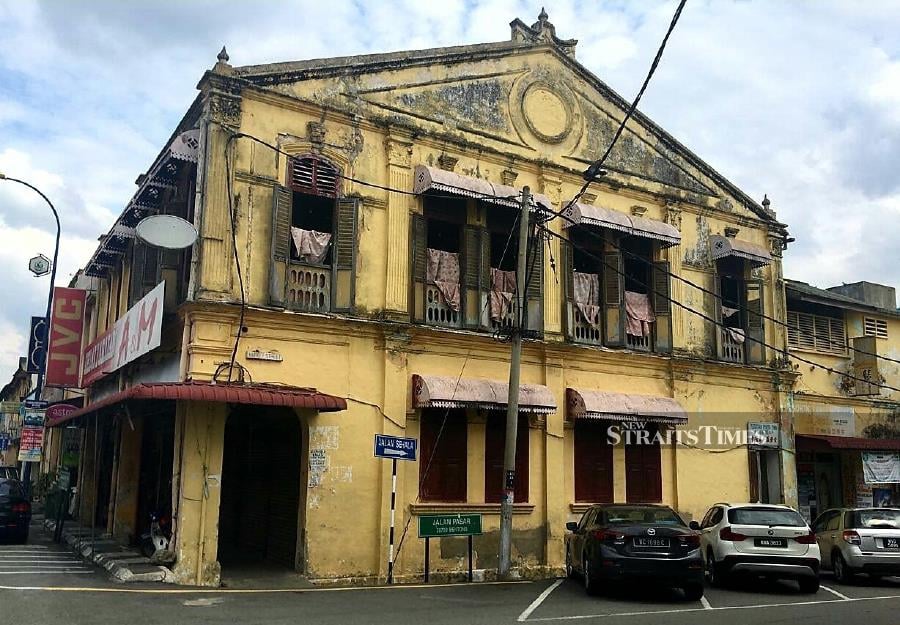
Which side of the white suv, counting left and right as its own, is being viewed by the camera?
back

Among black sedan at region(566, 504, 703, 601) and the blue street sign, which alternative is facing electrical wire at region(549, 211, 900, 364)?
the black sedan

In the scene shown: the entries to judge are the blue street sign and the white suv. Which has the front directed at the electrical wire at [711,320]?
the white suv

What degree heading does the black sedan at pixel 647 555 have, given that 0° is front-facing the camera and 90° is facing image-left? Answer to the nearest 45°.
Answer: approximately 180°

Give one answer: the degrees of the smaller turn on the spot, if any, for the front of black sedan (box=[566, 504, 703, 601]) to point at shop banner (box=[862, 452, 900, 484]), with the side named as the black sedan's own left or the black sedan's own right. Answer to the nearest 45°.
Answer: approximately 45° to the black sedan's own right

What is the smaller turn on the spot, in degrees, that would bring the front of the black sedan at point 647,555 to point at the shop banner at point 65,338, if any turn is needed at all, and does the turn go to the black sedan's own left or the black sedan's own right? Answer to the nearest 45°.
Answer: approximately 45° to the black sedan's own left

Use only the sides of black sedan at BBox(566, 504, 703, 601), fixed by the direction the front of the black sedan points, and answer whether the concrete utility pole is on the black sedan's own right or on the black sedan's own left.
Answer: on the black sedan's own left

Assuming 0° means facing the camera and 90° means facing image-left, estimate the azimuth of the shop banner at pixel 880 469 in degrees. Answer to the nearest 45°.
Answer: approximately 0°

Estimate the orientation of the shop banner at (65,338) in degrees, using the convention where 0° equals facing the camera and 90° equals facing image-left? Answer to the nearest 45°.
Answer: approximately 0°

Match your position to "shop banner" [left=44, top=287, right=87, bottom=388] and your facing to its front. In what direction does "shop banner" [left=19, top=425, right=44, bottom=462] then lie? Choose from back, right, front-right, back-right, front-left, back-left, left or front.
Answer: back

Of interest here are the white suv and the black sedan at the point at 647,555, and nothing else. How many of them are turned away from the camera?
2

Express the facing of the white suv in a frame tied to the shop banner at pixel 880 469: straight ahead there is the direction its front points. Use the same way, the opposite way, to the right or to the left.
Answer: the opposite way
